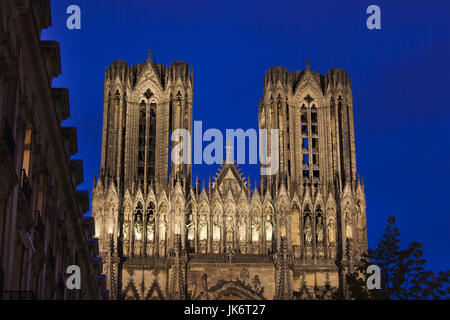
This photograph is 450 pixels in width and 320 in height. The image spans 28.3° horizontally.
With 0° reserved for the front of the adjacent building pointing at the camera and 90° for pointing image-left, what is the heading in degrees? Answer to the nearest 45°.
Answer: approximately 270°
